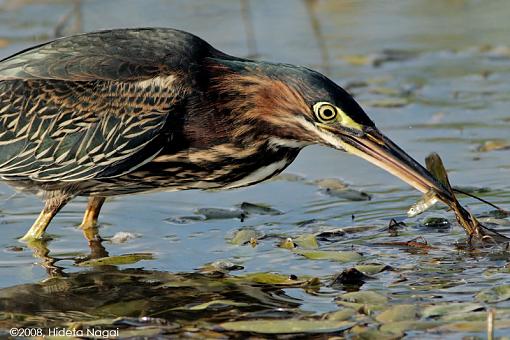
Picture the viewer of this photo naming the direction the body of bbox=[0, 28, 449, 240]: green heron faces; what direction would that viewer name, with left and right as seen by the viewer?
facing to the right of the viewer

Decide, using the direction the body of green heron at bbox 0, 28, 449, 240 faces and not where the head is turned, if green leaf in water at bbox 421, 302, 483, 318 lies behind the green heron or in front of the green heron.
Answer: in front

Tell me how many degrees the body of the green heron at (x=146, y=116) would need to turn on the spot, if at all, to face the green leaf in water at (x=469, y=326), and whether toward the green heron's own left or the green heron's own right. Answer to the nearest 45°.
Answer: approximately 45° to the green heron's own right

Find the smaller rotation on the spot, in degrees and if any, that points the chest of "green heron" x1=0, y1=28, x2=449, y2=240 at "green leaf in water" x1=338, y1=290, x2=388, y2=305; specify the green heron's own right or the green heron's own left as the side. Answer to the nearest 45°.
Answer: approximately 45° to the green heron's own right

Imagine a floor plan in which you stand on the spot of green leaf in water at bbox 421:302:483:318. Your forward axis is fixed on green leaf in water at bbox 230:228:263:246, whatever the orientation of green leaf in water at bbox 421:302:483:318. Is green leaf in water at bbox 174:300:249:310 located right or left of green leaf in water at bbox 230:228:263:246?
left

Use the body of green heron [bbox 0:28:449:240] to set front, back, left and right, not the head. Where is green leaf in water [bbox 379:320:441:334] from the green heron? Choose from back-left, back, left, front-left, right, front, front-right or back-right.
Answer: front-right

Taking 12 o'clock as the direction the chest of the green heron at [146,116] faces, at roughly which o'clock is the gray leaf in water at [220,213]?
The gray leaf in water is roughly at 10 o'clock from the green heron.
